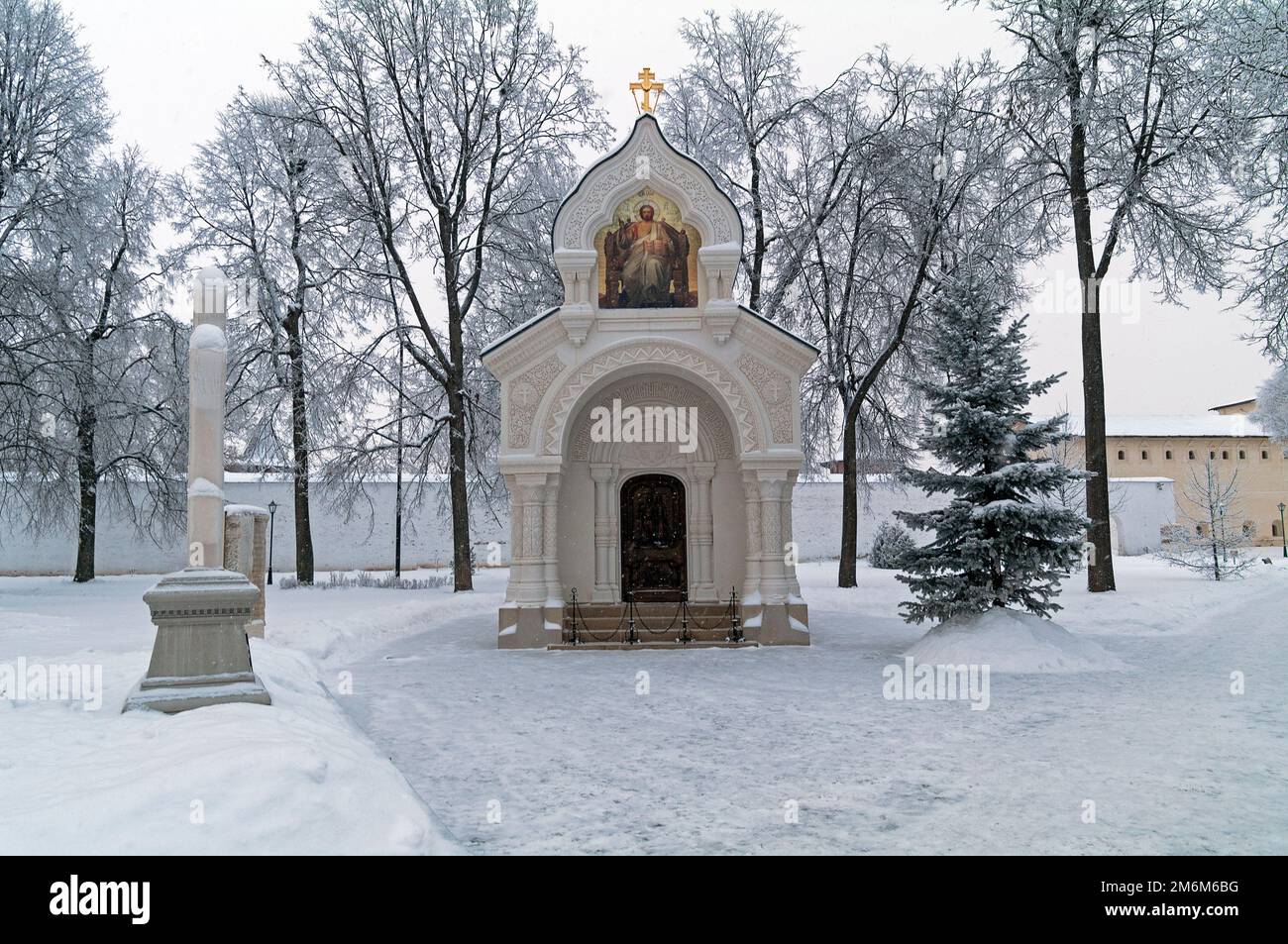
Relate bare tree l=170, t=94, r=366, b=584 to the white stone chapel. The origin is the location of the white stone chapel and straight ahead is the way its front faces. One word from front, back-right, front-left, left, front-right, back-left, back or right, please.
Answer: back-right

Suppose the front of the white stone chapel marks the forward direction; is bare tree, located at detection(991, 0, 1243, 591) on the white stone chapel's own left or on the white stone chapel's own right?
on the white stone chapel's own left

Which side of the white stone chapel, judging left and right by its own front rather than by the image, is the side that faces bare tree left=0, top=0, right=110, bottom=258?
right

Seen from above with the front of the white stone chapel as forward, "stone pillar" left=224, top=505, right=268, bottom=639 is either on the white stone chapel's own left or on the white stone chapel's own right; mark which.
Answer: on the white stone chapel's own right

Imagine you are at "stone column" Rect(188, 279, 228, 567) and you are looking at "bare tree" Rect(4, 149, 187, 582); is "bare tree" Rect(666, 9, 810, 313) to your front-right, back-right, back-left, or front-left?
front-right

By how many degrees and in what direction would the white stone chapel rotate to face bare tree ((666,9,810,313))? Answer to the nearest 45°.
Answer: approximately 180°

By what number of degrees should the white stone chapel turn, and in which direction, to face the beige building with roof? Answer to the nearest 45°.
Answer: approximately 135° to its left

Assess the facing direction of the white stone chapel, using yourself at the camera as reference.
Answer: facing the viewer

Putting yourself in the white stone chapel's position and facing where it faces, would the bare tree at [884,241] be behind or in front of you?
behind
